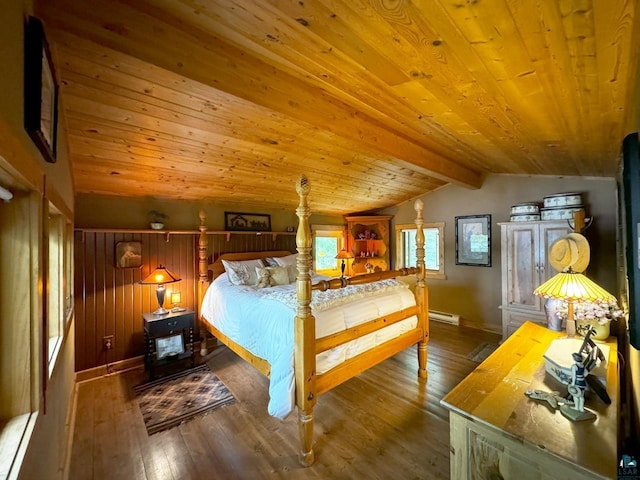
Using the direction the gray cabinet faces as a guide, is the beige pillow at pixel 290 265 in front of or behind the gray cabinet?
in front

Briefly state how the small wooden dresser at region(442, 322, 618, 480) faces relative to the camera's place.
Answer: facing away from the viewer and to the left of the viewer

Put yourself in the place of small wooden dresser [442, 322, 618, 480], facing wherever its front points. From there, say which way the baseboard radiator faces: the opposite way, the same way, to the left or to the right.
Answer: to the left

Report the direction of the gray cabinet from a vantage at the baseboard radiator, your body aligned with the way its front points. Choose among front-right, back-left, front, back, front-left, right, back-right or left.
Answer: left

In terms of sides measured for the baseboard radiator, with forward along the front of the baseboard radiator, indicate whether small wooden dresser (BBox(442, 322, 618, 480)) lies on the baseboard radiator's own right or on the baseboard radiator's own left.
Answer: on the baseboard radiator's own left

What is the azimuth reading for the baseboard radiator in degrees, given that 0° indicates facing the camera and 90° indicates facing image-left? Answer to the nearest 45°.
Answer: approximately 45°

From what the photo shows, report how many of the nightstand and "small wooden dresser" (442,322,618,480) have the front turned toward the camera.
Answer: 1

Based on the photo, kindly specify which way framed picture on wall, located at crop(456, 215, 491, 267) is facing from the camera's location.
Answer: facing the viewer and to the left of the viewer
